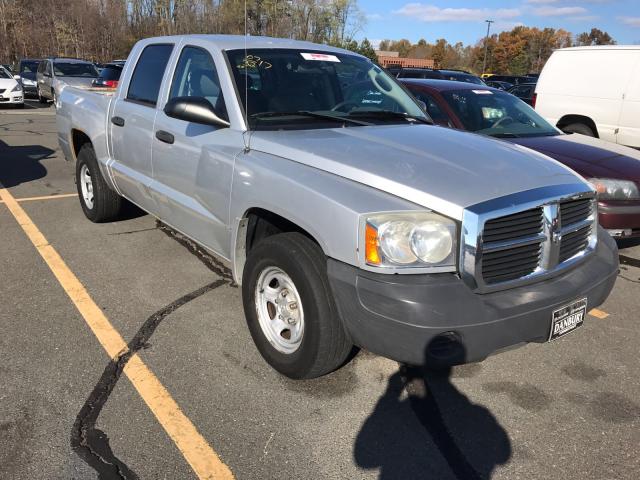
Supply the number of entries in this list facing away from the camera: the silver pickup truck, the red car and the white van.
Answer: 0

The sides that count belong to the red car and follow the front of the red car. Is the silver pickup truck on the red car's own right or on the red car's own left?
on the red car's own right

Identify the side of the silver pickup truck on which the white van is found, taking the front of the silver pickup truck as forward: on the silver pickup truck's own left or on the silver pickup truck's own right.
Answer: on the silver pickup truck's own left

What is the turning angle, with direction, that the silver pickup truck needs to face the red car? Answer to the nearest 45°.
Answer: approximately 90° to its left

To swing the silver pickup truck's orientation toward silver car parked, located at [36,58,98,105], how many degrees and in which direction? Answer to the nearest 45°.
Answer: approximately 180°

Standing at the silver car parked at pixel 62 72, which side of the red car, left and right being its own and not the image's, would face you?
back

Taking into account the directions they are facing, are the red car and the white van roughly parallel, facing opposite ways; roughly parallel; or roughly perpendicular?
roughly parallel

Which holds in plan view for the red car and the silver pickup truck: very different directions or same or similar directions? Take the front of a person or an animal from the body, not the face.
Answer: same or similar directions

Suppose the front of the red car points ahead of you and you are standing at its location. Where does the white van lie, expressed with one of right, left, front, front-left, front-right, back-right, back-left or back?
back-left

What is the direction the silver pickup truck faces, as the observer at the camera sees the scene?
facing the viewer and to the right of the viewer
